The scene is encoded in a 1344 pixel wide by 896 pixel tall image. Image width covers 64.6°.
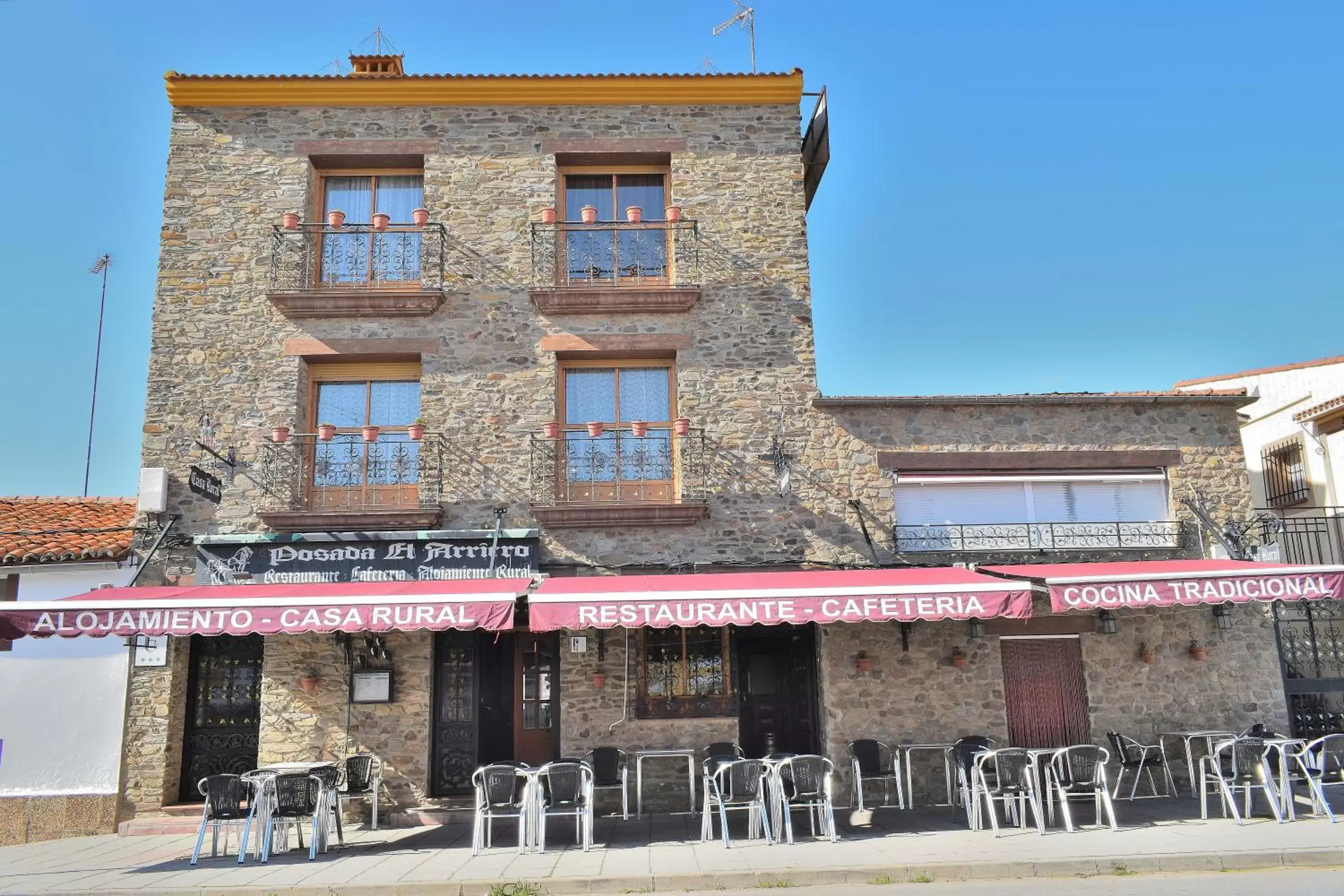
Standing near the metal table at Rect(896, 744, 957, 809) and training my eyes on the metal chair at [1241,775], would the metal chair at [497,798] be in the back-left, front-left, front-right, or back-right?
back-right

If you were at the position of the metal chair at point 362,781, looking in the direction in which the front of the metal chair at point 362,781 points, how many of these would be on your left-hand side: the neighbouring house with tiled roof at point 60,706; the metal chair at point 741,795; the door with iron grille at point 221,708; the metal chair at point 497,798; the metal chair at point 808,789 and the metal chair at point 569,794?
4

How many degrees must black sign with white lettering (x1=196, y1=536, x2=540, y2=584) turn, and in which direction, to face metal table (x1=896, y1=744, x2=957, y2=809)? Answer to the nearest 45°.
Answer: approximately 90° to its left

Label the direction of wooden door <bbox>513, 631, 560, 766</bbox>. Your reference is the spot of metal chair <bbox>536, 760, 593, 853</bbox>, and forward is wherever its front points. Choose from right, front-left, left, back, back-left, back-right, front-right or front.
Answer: back
